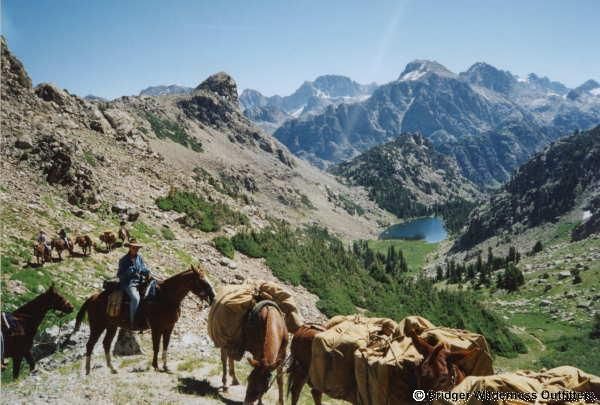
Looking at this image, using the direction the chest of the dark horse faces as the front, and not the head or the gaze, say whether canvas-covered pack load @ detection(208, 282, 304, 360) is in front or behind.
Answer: in front

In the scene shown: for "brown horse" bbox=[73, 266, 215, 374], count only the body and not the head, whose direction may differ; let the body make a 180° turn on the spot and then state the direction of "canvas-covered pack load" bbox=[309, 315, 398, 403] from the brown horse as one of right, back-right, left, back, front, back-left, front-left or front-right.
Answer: back-left

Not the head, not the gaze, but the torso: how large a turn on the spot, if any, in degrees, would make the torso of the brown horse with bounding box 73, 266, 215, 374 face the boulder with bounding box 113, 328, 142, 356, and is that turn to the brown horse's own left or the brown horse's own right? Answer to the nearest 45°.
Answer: approximately 90° to the brown horse's own left

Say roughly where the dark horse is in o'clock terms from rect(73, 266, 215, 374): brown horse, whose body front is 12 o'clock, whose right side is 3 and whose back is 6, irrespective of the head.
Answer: The dark horse is roughly at 6 o'clock from the brown horse.

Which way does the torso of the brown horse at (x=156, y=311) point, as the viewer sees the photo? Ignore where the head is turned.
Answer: to the viewer's right

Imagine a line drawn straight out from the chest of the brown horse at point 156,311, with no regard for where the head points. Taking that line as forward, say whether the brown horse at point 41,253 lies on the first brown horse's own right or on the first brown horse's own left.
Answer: on the first brown horse's own left

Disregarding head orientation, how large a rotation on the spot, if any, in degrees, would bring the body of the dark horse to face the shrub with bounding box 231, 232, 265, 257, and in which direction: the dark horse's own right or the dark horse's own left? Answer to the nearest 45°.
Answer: approximately 45° to the dark horse's own left

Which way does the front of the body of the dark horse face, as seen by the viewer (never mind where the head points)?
to the viewer's right
